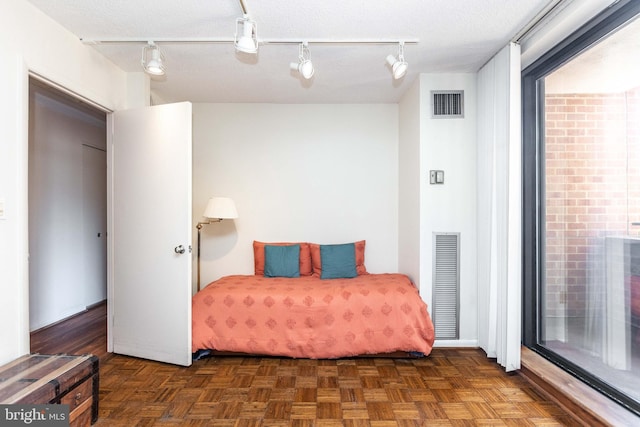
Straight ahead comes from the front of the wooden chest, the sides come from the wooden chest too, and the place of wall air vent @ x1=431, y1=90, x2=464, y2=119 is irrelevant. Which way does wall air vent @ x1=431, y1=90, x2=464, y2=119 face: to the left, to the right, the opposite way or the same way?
to the right

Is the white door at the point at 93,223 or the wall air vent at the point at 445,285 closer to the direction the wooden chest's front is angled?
the wall air vent

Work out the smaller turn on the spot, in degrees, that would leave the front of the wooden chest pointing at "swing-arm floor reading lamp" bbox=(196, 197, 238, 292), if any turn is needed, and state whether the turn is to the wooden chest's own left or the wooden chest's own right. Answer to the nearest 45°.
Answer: approximately 90° to the wooden chest's own left

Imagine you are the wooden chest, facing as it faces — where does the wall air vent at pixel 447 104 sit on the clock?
The wall air vent is roughly at 11 o'clock from the wooden chest.

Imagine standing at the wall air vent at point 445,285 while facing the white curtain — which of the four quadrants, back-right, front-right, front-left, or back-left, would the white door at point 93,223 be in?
back-right

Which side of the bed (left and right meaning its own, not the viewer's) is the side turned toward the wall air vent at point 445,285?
left

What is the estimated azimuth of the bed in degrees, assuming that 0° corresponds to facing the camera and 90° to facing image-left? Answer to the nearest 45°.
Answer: approximately 0°

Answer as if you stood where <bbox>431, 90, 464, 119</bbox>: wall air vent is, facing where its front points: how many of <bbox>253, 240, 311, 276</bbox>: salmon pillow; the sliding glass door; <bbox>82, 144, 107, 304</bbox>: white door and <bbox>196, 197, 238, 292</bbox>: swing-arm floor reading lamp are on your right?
3

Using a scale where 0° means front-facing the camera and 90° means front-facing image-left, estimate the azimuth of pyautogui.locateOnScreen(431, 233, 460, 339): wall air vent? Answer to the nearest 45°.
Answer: approximately 0°

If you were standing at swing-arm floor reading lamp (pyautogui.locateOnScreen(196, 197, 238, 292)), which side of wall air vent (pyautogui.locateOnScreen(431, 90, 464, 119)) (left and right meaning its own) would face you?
right

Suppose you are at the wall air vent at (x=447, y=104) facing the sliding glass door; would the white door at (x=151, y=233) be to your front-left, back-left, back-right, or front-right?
back-right
